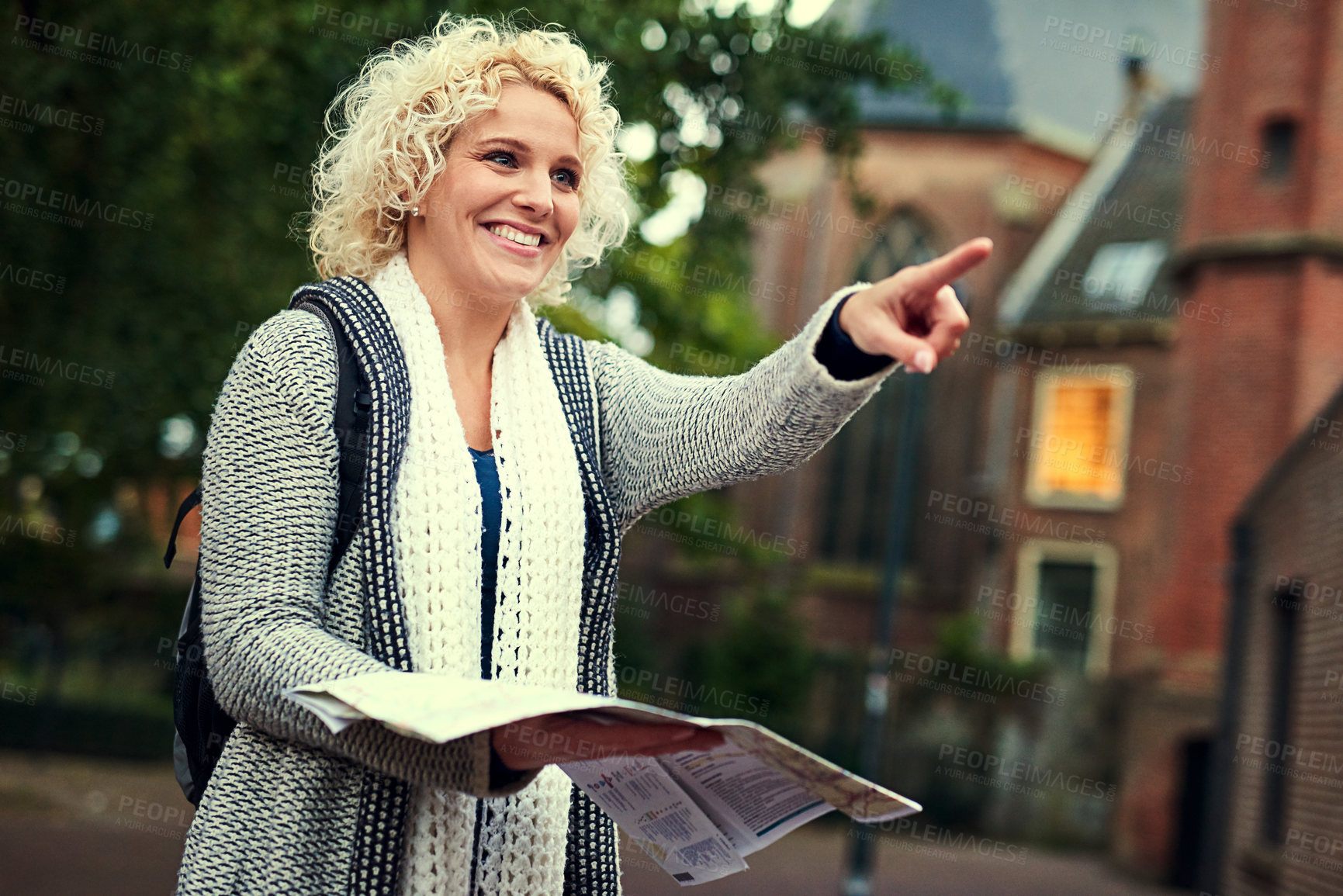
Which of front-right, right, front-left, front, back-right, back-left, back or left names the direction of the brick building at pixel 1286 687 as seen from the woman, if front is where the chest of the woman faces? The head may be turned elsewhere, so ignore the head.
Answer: left

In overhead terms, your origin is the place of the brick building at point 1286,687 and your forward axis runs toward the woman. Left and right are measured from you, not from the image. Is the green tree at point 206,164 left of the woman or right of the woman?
right

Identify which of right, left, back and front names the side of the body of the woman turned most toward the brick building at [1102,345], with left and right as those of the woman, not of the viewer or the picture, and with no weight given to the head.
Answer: left

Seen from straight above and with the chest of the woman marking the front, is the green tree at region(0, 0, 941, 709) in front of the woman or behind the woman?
behind

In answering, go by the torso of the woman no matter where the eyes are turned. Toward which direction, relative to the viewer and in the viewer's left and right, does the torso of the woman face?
facing the viewer and to the right of the viewer
